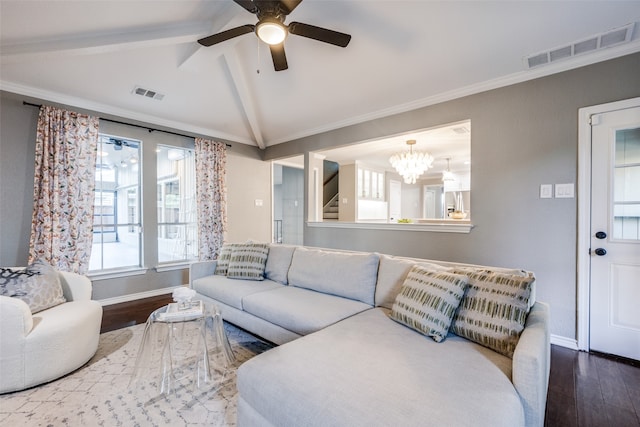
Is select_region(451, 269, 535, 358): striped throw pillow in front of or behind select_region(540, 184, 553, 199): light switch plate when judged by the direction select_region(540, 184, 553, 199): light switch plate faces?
in front

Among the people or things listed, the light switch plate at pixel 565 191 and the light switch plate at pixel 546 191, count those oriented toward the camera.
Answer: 2

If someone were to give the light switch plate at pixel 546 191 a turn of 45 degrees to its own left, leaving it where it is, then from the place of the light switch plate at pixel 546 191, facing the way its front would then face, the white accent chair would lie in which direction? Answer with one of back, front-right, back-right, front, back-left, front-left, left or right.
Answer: right

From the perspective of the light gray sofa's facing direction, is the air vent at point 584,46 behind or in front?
behind

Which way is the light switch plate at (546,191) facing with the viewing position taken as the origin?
facing the viewer

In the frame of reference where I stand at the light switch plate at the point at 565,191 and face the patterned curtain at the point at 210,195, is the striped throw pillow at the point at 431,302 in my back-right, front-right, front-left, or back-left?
front-left

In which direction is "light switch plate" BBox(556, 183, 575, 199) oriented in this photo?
toward the camera

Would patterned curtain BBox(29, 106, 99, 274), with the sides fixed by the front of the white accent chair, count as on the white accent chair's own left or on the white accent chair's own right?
on the white accent chair's own left

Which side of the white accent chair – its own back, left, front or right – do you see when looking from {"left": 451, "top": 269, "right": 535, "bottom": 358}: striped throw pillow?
front

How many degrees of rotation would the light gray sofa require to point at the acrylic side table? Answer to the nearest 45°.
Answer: approximately 45° to its right

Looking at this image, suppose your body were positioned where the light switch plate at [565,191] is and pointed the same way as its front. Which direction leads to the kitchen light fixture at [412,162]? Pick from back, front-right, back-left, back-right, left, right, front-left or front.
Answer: back-right

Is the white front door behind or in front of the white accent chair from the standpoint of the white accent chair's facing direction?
in front

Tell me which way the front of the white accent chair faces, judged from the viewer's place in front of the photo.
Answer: facing the viewer and to the right of the viewer

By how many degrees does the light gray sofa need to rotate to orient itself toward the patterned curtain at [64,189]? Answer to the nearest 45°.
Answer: approximately 45° to its right

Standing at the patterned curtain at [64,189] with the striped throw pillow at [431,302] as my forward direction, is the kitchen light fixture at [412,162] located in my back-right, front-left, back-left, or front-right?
front-left

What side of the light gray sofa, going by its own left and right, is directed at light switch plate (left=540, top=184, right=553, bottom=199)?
back
